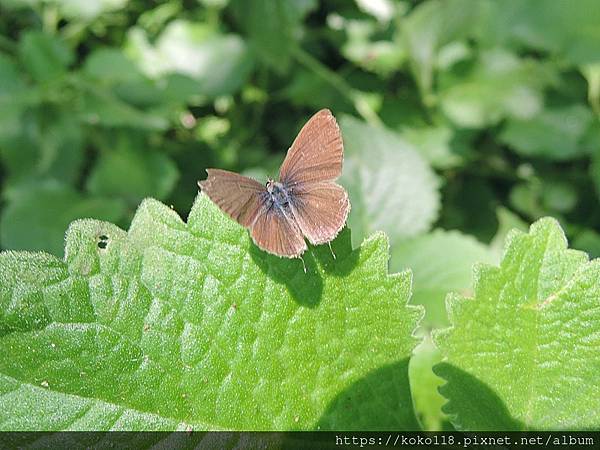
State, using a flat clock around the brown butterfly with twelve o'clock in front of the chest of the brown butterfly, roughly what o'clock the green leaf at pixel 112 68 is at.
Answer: The green leaf is roughly at 1 o'clock from the brown butterfly.

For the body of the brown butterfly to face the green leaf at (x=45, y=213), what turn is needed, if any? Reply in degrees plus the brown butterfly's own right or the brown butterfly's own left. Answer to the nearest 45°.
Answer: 0° — it already faces it

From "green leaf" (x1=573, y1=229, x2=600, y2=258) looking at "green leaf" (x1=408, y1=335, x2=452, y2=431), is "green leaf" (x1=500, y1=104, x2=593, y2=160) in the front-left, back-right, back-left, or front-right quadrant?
back-right

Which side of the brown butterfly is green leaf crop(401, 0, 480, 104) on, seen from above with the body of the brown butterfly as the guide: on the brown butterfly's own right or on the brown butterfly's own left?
on the brown butterfly's own right

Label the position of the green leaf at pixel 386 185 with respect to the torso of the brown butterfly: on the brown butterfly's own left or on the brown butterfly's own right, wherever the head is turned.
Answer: on the brown butterfly's own right

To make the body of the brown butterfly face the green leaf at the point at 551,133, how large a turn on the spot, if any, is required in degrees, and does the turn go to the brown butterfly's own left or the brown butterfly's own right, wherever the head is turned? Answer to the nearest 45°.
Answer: approximately 90° to the brown butterfly's own right

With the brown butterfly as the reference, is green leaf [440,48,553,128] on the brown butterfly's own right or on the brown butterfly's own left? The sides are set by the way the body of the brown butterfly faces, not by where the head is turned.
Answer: on the brown butterfly's own right

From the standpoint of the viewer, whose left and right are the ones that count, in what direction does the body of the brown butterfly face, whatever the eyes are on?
facing away from the viewer and to the left of the viewer

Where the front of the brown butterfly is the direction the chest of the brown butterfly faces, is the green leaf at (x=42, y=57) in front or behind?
in front
